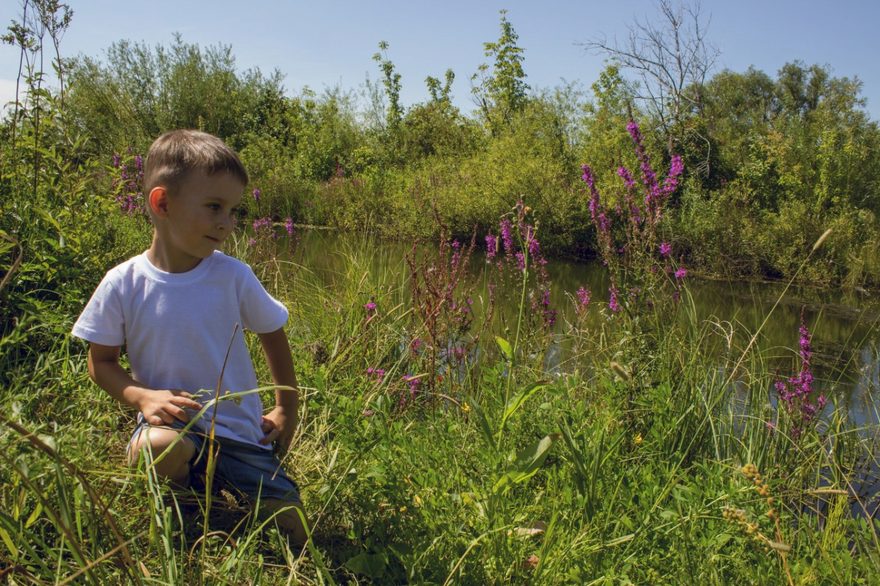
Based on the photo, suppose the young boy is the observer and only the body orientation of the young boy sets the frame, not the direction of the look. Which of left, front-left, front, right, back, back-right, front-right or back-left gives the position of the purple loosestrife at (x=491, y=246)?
back-left

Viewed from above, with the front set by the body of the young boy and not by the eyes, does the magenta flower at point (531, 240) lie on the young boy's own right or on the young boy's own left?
on the young boy's own left

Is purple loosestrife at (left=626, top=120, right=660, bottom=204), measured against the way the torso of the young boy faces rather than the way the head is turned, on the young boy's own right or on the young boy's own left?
on the young boy's own left

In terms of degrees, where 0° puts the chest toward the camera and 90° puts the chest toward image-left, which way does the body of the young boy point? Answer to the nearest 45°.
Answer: approximately 0°

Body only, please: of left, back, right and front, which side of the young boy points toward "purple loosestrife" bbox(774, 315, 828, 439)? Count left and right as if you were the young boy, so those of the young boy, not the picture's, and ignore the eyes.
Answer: left

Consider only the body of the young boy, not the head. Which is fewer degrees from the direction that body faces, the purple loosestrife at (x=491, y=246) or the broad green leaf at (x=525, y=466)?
the broad green leaf

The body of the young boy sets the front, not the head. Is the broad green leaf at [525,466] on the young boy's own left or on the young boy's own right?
on the young boy's own left
